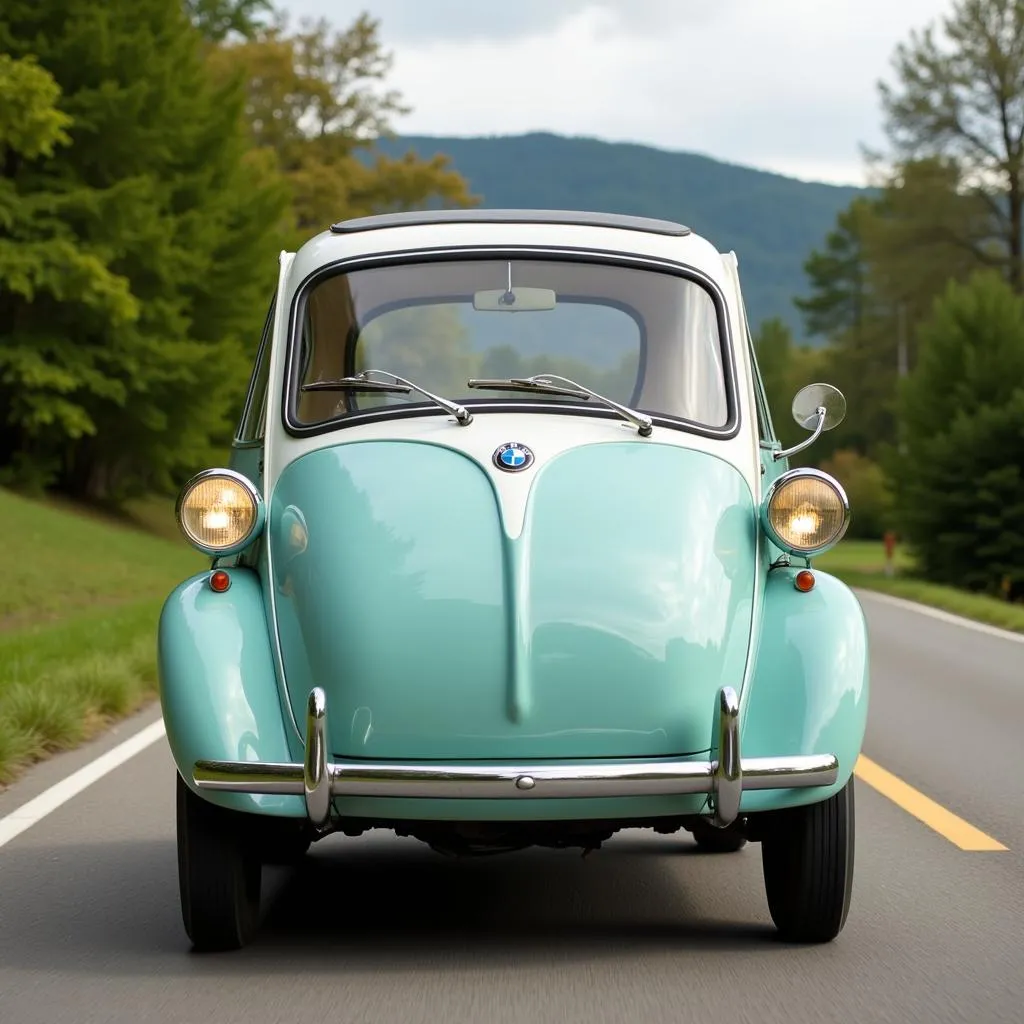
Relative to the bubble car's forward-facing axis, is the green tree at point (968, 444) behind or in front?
behind

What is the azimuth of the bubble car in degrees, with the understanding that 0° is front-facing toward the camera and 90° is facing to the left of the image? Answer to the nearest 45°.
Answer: approximately 0°
